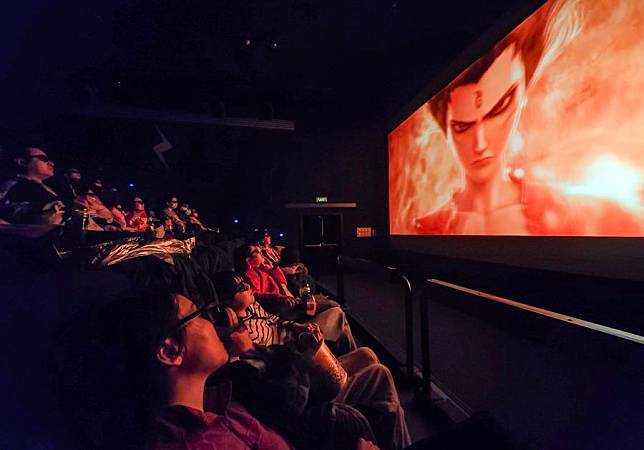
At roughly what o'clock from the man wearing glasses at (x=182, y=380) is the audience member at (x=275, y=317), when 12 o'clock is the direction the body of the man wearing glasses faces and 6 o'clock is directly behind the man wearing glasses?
The audience member is roughly at 10 o'clock from the man wearing glasses.

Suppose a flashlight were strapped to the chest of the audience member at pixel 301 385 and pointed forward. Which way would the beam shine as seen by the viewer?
to the viewer's right

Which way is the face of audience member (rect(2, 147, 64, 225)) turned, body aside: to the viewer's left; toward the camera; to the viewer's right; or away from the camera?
to the viewer's right

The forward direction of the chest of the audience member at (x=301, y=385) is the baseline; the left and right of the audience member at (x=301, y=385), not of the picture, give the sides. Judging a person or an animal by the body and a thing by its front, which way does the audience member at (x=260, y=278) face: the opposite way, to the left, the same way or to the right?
the same way

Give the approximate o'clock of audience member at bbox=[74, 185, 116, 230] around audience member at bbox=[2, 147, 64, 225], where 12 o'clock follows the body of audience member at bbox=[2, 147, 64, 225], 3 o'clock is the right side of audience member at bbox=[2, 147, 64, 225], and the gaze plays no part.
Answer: audience member at bbox=[74, 185, 116, 230] is roughly at 10 o'clock from audience member at bbox=[2, 147, 64, 225].

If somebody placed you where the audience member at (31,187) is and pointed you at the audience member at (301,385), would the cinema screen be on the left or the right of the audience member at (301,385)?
left

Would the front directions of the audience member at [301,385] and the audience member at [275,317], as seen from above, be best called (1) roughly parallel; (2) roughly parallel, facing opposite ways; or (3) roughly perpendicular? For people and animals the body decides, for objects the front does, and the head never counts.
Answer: roughly parallel

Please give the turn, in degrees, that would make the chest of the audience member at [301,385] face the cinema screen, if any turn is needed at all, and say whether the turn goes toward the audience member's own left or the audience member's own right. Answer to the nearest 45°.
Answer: approximately 45° to the audience member's own left

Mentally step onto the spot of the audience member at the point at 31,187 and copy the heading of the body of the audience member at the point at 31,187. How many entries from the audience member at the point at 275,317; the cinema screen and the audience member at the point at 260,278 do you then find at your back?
0

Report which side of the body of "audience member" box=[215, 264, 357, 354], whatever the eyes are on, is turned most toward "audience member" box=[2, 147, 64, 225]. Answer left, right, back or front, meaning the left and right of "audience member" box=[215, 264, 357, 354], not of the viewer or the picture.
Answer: back

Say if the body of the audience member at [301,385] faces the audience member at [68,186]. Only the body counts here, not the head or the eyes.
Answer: no

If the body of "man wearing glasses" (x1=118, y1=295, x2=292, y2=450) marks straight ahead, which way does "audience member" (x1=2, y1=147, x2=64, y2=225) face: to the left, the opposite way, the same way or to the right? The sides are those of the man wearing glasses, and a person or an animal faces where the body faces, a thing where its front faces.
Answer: the same way

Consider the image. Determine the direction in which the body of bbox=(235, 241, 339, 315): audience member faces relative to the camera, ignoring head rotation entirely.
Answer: to the viewer's right

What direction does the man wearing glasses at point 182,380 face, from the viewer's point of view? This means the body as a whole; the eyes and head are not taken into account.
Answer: to the viewer's right

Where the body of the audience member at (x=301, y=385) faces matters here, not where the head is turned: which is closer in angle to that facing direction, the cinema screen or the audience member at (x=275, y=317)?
the cinema screen

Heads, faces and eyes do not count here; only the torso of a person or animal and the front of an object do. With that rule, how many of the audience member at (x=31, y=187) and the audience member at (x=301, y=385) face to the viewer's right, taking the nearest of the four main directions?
2

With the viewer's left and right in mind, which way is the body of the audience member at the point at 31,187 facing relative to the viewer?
facing to the right of the viewer

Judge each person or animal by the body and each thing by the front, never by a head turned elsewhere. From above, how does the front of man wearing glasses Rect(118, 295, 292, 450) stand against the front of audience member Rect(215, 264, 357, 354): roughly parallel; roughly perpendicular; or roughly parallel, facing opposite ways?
roughly parallel
